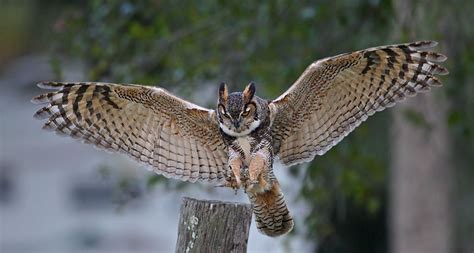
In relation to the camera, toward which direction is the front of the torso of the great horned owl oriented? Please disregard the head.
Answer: toward the camera
